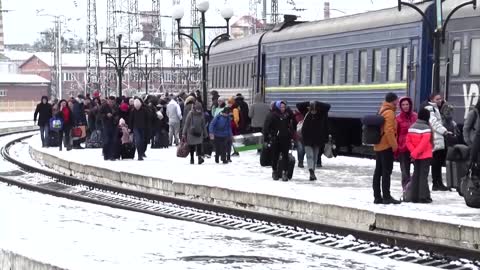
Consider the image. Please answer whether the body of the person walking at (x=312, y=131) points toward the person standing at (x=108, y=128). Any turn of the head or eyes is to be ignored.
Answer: no

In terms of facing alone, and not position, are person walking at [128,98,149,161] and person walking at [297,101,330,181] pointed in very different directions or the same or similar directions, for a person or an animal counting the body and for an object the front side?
same or similar directions

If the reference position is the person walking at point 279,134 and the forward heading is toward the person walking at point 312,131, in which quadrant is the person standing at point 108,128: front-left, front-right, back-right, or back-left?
back-left
